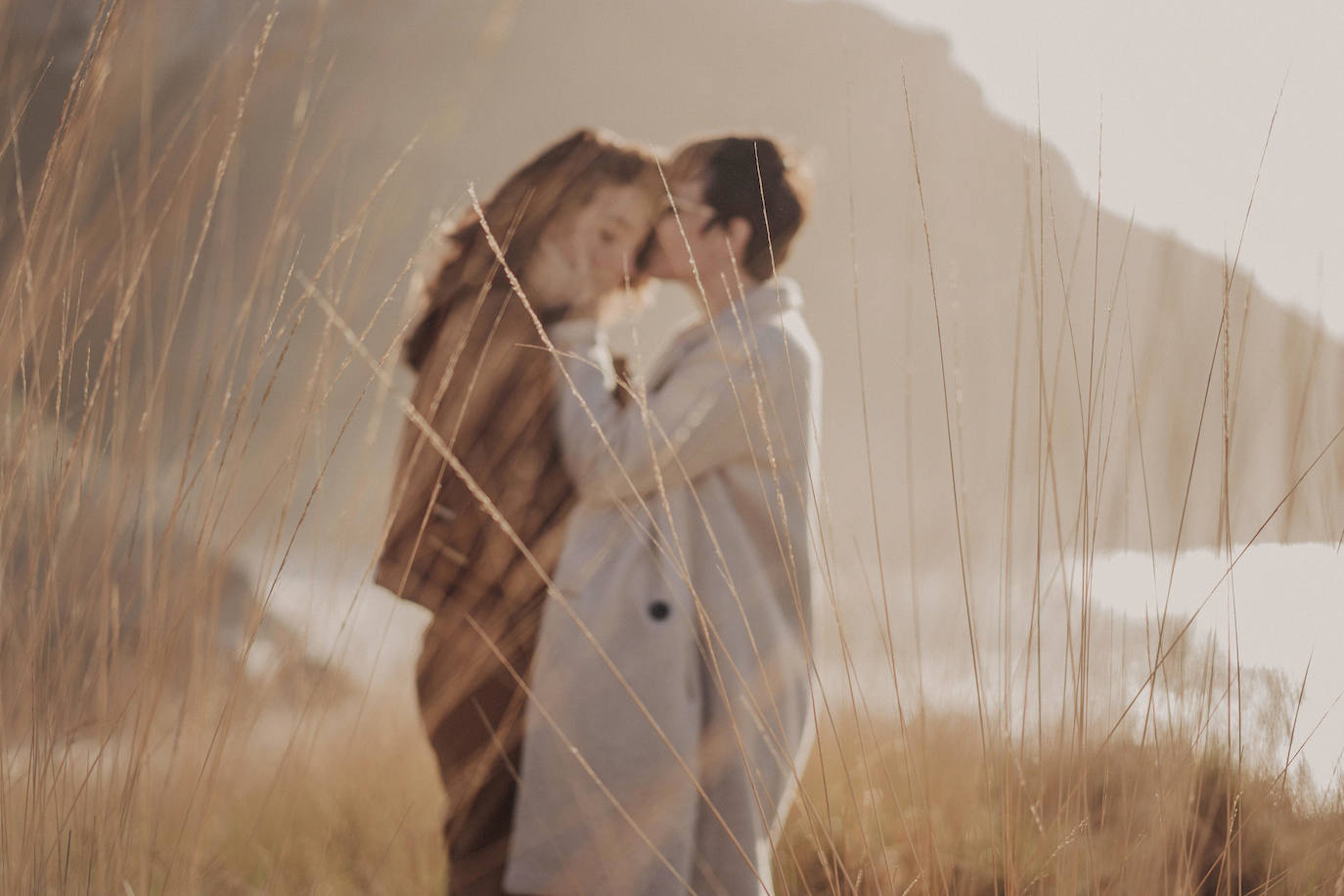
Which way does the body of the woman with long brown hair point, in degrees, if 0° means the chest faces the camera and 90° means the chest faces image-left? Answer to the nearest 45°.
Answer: approximately 270°
